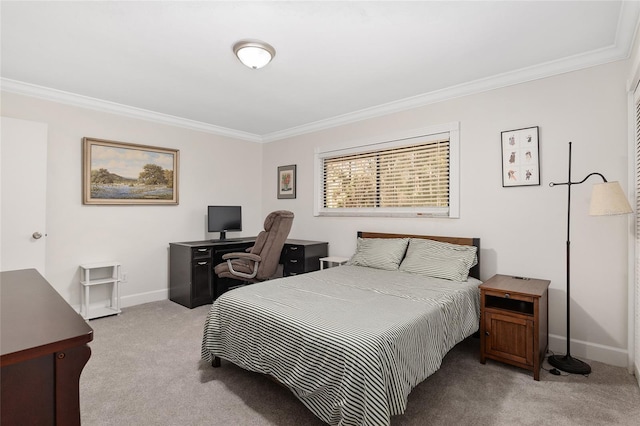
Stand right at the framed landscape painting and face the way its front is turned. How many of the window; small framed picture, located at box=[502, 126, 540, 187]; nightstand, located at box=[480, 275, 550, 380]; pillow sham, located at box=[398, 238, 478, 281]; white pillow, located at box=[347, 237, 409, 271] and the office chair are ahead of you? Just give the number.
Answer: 6

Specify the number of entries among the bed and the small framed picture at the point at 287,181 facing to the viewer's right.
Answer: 0

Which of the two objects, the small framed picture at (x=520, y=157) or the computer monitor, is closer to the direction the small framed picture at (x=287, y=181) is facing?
the computer monitor

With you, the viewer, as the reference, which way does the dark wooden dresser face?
facing away from the viewer and to the right of the viewer

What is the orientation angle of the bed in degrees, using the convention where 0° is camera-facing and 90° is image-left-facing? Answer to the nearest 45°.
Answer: approximately 45°

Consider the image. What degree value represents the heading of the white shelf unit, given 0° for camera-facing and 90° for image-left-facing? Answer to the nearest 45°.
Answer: approximately 315°

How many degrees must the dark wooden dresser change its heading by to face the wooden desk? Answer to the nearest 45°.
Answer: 0° — it already faces it

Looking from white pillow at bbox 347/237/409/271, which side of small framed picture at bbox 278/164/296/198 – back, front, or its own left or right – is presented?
left

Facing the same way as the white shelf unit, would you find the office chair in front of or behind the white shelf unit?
in front

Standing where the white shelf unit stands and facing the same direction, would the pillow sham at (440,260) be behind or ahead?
ahead
